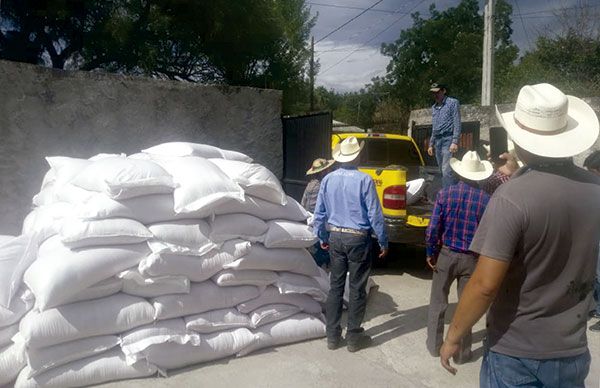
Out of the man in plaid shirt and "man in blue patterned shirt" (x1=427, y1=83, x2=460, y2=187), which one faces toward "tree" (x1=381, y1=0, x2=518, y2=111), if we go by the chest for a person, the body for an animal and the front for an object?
the man in plaid shirt

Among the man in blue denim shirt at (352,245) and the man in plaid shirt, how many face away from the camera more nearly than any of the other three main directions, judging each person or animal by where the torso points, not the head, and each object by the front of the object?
2

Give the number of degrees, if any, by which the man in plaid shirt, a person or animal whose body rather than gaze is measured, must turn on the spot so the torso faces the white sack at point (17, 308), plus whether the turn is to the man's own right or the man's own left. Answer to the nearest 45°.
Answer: approximately 135° to the man's own left

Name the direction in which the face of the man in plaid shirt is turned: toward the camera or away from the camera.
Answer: away from the camera

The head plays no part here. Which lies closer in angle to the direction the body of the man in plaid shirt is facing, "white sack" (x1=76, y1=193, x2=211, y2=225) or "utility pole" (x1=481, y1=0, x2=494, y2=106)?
the utility pole

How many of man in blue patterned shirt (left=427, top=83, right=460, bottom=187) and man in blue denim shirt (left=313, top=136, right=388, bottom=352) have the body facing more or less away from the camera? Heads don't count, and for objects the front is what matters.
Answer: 1

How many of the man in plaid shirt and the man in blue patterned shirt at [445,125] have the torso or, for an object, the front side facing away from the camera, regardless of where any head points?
1

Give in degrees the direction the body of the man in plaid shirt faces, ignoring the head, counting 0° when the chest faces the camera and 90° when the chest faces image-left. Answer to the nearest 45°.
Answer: approximately 180°

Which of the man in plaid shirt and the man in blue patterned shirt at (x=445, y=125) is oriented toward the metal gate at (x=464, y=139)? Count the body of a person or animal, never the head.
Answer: the man in plaid shirt

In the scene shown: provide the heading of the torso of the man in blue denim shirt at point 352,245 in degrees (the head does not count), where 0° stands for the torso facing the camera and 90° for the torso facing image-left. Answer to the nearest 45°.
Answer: approximately 180°

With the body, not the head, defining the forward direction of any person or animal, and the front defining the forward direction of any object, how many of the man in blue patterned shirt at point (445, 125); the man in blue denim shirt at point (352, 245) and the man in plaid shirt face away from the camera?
2

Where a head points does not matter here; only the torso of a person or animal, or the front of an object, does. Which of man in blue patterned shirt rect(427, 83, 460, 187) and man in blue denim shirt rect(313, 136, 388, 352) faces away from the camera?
man in blue denim shirt rect(313, 136, 388, 352)

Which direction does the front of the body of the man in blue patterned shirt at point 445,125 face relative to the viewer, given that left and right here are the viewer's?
facing the viewer and to the left of the viewer

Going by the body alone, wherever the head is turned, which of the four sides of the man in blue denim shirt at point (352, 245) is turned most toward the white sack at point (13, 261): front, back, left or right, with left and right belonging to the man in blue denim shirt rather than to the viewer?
left

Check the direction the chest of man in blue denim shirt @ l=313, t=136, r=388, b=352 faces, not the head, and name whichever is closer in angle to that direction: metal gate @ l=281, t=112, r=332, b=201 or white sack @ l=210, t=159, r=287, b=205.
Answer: the metal gate

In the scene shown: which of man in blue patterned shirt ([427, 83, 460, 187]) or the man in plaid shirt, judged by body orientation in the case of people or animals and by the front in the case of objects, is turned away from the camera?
the man in plaid shirt
